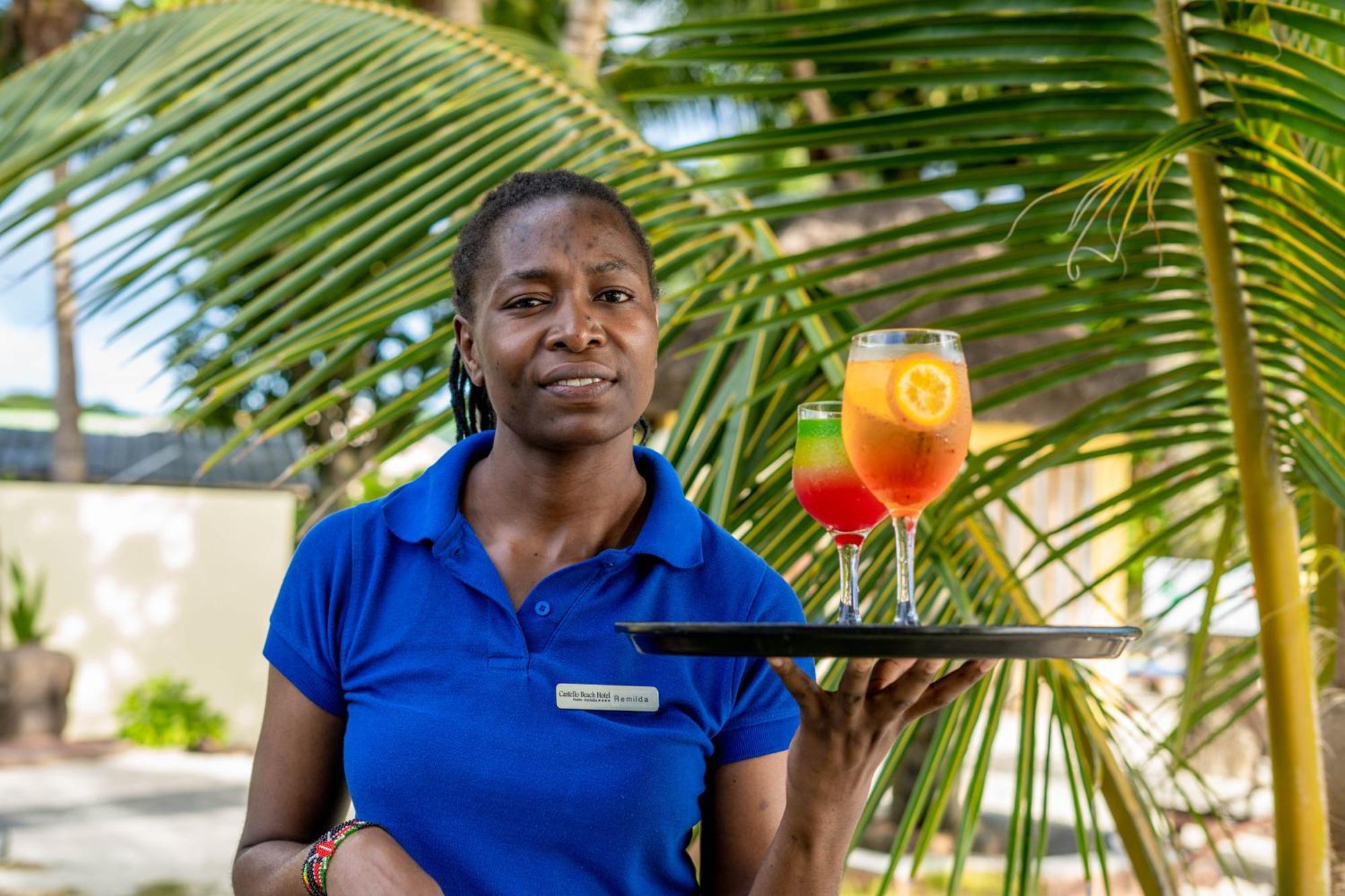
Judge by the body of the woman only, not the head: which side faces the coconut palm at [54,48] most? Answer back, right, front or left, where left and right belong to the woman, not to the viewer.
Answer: back

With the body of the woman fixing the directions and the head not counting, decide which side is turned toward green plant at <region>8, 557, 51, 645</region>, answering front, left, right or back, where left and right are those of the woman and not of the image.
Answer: back

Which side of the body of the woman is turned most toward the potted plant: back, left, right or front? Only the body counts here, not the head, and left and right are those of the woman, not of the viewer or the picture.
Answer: back

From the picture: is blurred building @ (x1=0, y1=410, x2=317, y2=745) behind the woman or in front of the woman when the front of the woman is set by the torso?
behind

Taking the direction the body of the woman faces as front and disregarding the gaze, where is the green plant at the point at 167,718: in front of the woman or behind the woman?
behind

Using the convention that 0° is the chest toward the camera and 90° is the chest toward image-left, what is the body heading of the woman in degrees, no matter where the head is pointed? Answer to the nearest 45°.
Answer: approximately 0°

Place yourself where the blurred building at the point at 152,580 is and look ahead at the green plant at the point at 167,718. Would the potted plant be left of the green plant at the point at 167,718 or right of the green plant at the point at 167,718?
right
